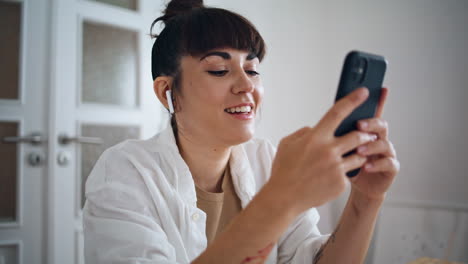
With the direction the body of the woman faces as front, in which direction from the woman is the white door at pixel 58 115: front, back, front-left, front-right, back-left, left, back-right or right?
back

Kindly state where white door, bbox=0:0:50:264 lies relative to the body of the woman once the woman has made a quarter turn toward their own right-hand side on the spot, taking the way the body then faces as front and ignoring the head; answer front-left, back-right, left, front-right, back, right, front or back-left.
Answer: right

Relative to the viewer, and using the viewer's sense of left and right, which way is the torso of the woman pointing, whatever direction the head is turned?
facing the viewer and to the right of the viewer

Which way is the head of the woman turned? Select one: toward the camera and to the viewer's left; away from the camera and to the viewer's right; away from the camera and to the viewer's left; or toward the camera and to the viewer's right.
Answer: toward the camera and to the viewer's right
